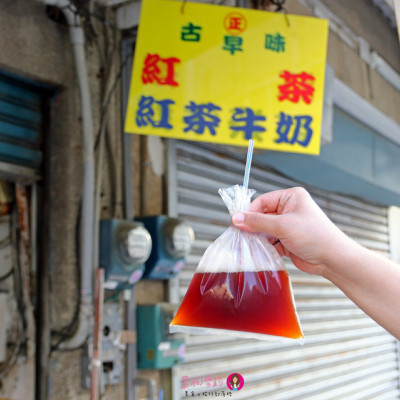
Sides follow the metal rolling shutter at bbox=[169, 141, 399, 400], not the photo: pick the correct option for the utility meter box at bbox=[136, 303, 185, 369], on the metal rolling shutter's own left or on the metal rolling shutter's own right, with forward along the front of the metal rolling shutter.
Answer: on the metal rolling shutter's own right

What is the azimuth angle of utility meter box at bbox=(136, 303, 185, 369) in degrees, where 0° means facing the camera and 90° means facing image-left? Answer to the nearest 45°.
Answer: approximately 315°

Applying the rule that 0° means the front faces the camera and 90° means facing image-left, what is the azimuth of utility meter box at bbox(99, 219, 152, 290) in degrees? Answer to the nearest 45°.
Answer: approximately 315°

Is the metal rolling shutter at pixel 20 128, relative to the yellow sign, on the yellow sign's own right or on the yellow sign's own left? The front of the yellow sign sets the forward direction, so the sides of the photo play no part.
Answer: on the yellow sign's own right

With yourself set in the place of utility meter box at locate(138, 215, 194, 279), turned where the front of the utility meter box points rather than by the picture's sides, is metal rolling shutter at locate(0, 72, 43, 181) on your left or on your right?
on your right

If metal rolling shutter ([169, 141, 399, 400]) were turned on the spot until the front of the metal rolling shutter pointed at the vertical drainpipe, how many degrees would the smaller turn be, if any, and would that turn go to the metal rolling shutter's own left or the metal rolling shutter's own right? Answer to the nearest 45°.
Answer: approximately 90° to the metal rolling shutter's own right
